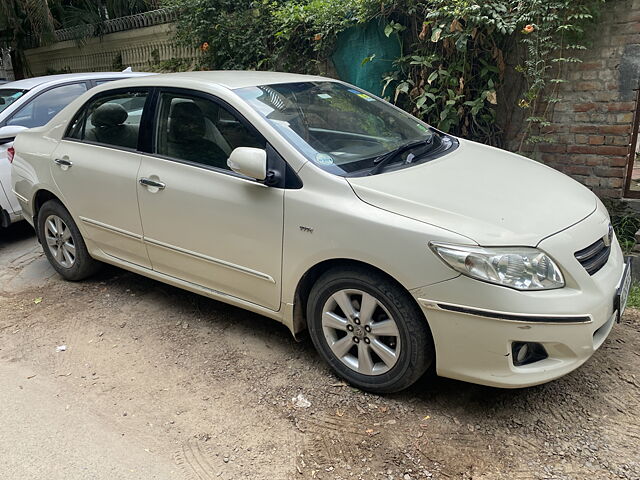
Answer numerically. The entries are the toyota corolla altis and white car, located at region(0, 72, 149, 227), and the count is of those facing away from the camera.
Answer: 0

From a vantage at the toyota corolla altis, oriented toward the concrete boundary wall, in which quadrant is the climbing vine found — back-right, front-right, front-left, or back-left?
front-right

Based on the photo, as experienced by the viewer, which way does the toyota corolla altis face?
facing the viewer and to the right of the viewer

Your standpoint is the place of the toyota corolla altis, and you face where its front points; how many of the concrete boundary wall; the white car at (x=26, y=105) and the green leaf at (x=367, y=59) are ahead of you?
0

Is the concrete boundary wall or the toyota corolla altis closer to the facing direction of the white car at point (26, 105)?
the toyota corolla altis

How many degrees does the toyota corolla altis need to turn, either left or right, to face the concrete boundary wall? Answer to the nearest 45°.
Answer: approximately 180°

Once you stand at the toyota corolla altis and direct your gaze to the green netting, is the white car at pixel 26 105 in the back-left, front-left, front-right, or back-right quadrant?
front-left

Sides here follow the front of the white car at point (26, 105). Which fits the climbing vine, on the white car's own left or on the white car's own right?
on the white car's own left
